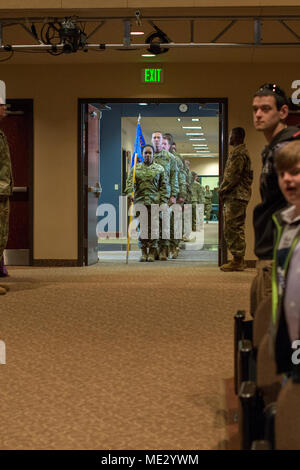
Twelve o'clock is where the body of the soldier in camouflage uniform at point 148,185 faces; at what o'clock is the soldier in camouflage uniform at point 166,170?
the soldier in camouflage uniform at point 166,170 is roughly at 7 o'clock from the soldier in camouflage uniform at point 148,185.

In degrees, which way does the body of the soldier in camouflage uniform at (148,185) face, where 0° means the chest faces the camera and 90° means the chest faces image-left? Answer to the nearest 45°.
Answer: approximately 0°

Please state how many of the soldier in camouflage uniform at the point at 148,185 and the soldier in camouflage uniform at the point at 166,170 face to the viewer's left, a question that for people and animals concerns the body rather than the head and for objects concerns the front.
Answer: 0

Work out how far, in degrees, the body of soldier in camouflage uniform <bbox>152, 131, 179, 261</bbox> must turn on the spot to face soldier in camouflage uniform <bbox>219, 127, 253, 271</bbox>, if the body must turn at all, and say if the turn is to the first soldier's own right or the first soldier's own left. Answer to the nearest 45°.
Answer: approximately 45° to the first soldier's own left

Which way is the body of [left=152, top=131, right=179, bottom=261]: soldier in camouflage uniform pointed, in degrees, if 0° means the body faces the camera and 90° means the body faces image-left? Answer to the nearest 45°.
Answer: approximately 0°

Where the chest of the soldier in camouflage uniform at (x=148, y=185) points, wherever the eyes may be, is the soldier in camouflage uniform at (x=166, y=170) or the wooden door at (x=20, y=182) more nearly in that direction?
the wooden door

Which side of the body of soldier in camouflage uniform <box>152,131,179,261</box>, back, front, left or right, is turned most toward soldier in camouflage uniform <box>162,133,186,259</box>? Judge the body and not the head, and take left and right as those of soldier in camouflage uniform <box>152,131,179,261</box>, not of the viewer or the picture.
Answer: back

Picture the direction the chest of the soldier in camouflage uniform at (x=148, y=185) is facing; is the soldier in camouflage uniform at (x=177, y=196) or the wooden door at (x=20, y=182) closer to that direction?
the wooden door

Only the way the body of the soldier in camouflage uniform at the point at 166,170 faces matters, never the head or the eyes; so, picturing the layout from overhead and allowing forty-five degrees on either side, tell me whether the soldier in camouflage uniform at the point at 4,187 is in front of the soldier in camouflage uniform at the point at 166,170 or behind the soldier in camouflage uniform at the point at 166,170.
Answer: in front

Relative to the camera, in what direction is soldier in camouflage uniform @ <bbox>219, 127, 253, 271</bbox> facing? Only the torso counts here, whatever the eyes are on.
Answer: to the viewer's left

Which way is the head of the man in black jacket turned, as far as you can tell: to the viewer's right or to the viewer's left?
to the viewer's left

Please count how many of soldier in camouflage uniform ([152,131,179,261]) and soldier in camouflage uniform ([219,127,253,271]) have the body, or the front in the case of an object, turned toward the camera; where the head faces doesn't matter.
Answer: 1

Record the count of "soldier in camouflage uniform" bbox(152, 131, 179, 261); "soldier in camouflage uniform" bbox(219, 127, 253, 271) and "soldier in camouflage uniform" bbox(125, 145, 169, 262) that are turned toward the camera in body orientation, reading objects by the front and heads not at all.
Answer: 2
